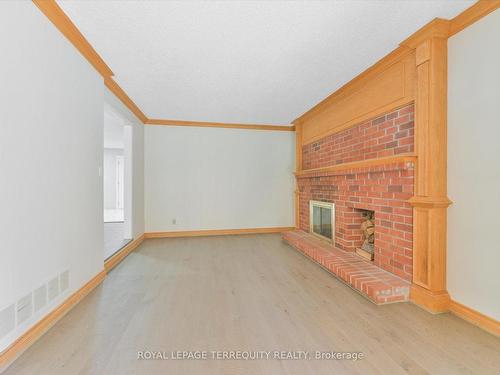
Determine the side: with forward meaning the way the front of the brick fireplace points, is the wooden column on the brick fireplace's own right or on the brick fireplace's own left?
on the brick fireplace's own left

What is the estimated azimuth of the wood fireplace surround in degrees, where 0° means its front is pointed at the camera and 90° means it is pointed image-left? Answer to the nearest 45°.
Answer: approximately 45°
